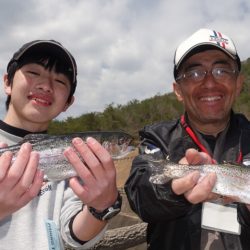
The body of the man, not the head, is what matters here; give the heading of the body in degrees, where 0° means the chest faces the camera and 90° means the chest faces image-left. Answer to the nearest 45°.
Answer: approximately 0°
